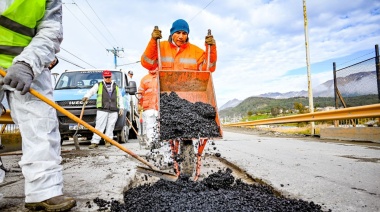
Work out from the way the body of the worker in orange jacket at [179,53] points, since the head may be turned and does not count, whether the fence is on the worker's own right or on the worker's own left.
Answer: on the worker's own left

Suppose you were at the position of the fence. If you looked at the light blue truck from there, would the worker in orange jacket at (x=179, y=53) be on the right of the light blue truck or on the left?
left

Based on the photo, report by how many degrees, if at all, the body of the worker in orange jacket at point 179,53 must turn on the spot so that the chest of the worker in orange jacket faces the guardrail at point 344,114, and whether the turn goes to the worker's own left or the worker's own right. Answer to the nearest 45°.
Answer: approximately 135° to the worker's own left

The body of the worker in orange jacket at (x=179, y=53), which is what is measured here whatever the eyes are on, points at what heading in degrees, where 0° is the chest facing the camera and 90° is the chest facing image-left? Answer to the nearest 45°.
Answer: approximately 0°

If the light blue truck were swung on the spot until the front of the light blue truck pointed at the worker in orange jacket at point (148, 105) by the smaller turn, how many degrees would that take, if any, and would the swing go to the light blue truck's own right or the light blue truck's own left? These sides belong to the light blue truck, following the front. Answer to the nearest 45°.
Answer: approximately 45° to the light blue truck's own left

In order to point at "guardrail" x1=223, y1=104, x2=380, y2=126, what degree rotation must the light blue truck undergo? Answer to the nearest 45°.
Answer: approximately 90° to its left

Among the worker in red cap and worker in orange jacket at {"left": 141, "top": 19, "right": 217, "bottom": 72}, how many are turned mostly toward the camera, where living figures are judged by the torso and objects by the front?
2

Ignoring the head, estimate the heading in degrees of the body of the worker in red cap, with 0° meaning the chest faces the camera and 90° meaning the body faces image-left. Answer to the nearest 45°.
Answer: approximately 0°

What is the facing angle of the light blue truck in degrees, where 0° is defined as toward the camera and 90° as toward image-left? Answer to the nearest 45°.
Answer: approximately 45°
